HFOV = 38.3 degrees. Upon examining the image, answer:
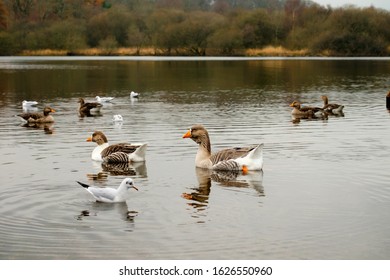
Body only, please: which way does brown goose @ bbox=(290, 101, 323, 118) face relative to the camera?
to the viewer's left

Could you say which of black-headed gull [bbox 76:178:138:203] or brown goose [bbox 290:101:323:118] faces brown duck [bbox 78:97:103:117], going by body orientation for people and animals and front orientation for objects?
brown goose [bbox 290:101:323:118]

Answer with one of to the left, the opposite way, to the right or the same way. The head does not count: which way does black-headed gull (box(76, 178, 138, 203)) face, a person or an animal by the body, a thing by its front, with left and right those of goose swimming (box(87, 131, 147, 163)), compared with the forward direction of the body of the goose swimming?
the opposite way

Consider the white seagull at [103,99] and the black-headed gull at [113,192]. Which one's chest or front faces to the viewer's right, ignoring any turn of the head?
the black-headed gull

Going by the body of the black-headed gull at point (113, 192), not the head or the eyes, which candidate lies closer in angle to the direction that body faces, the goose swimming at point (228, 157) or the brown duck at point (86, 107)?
the goose swimming

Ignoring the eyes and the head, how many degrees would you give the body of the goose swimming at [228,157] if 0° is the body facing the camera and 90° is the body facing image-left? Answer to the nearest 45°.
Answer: approximately 90°

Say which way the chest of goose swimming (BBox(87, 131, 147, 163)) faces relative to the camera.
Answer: to the viewer's left

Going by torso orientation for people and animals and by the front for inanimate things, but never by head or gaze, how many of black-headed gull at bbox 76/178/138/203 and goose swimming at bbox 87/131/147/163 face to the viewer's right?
1

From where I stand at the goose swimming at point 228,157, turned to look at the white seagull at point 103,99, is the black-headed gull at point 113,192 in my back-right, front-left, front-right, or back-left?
back-left

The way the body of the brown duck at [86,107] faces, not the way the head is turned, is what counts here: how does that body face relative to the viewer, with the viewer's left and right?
facing to the left of the viewer

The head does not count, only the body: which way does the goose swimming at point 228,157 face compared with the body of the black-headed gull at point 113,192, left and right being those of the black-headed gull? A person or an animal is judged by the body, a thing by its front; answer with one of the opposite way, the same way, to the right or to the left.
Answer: the opposite way
